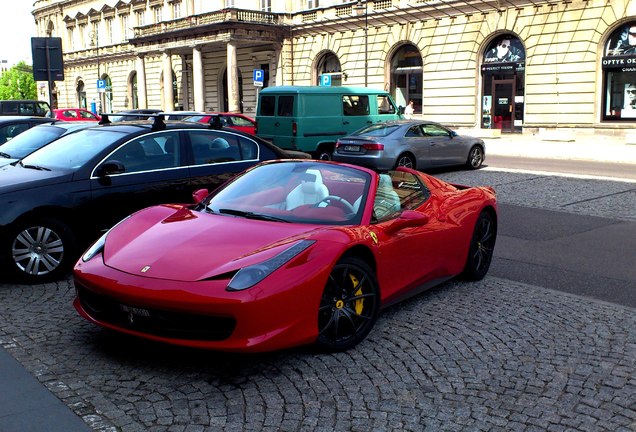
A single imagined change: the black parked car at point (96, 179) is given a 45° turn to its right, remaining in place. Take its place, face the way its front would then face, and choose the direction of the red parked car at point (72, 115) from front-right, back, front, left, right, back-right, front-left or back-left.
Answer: right

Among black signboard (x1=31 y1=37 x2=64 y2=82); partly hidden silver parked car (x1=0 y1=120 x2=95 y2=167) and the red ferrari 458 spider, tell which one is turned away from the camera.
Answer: the black signboard

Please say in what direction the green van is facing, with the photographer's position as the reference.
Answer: facing away from the viewer and to the right of the viewer

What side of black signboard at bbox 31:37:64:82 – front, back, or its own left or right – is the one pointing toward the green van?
right

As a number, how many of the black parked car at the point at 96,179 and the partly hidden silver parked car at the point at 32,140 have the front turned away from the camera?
0

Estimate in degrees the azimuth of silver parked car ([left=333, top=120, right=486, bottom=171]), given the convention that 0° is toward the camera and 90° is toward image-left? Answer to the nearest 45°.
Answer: approximately 225°

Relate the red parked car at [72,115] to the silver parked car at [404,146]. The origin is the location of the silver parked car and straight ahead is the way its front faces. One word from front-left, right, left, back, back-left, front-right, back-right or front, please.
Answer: left

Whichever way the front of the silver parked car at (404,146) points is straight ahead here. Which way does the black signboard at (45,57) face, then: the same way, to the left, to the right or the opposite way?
to the left

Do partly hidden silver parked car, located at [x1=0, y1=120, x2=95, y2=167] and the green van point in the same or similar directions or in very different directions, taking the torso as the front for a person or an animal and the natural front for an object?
very different directions

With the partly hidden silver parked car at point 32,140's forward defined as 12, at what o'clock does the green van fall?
The green van is roughly at 6 o'clock from the partly hidden silver parked car.

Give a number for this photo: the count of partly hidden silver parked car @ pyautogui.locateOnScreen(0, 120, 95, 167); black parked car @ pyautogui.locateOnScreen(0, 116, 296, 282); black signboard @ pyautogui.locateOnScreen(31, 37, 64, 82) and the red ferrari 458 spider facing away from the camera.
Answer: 1

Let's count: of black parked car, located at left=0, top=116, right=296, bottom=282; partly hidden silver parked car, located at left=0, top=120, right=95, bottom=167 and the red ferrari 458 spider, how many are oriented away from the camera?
0

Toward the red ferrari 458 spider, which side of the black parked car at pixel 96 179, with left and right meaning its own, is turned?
left

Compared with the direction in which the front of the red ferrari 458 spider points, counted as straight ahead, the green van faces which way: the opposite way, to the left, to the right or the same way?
the opposite way
